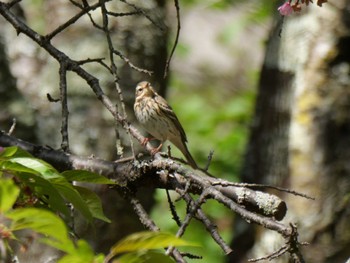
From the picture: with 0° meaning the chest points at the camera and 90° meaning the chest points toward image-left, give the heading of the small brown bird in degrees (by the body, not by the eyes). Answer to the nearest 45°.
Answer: approximately 45°

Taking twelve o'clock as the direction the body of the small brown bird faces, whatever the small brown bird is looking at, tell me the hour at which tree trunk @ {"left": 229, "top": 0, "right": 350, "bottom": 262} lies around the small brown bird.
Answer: The tree trunk is roughly at 7 o'clock from the small brown bird.
